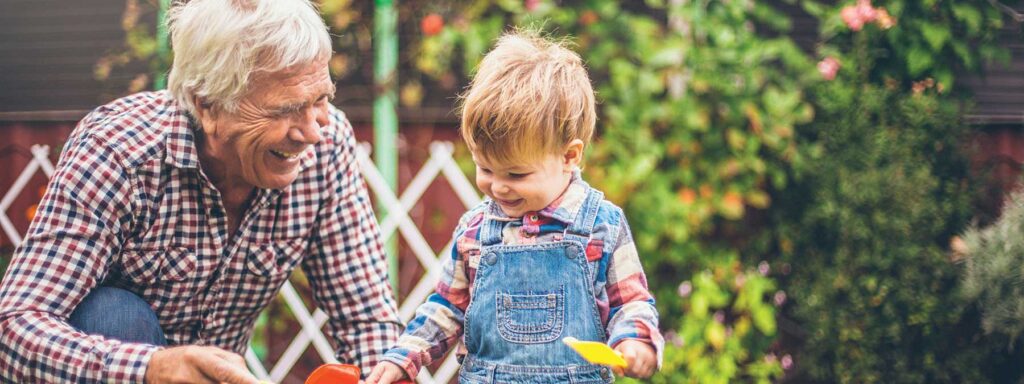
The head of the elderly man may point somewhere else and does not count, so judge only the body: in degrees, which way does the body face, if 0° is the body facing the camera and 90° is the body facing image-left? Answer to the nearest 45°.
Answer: approximately 315°

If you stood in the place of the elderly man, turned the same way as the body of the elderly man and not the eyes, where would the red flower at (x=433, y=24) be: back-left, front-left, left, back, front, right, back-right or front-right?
left

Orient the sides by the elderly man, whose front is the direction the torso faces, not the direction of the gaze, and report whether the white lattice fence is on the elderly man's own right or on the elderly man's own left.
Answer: on the elderly man's own left

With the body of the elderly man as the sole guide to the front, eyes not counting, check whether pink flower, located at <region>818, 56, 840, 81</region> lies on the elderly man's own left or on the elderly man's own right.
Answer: on the elderly man's own left

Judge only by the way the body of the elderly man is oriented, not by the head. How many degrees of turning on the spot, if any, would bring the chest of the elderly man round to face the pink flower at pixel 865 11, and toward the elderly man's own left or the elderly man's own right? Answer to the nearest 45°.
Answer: approximately 45° to the elderly man's own left

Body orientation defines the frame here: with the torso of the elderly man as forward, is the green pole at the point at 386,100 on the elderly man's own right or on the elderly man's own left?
on the elderly man's own left

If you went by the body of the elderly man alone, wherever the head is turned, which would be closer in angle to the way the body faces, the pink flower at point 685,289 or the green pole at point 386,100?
the pink flower

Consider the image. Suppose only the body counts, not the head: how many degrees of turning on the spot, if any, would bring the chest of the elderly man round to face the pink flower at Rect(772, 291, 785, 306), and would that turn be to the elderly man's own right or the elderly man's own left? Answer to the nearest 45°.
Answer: approximately 45° to the elderly man's own left

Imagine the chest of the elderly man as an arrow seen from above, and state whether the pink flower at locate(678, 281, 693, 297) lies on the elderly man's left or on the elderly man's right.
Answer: on the elderly man's left

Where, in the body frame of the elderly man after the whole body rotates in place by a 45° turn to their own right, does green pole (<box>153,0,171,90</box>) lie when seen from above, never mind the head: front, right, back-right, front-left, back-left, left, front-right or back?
back
